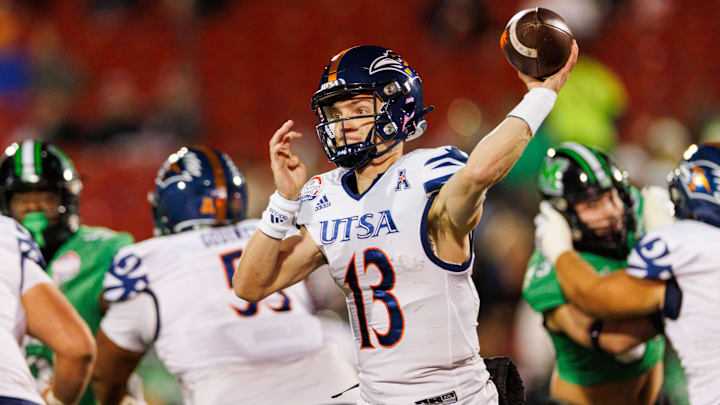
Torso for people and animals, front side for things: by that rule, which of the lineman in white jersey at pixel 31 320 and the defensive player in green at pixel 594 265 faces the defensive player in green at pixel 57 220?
the lineman in white jersey

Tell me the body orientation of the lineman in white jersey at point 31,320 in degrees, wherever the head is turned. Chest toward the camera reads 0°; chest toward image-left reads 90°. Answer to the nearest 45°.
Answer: approximately 180°

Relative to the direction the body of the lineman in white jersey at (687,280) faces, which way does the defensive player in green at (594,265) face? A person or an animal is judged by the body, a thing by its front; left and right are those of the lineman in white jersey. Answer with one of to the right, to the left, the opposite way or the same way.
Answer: the opposite way

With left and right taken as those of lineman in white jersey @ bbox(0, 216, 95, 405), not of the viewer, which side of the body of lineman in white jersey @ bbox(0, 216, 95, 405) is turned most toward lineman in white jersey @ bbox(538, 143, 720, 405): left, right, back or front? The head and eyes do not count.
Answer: right

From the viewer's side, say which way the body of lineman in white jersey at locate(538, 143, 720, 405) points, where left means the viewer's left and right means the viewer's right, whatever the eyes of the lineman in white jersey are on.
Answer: facing away from the viewer and to the left of the viewer

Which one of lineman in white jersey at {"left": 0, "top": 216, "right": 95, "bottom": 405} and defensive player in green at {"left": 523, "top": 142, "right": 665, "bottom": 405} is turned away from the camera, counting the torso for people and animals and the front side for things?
the lineman in white jersey

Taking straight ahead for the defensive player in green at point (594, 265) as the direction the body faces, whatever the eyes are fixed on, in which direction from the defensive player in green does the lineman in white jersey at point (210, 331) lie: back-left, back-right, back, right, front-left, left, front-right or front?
right

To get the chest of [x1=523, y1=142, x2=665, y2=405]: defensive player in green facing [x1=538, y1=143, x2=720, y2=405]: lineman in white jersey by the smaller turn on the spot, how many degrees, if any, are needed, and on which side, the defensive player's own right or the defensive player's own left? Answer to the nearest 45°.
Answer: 0° — they already face them

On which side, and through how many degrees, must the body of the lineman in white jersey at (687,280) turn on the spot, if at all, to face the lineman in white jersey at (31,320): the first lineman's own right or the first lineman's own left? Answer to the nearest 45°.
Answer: approximately 90° to the first lineman's own left

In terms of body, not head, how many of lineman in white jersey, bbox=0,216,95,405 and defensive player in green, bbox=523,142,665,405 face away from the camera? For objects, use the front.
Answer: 1

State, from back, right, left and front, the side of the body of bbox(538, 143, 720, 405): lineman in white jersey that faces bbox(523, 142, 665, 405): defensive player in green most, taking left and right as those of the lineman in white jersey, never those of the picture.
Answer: front

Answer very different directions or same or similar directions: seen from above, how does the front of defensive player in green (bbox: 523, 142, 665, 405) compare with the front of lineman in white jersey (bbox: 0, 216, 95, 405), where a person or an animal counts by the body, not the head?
very different directions

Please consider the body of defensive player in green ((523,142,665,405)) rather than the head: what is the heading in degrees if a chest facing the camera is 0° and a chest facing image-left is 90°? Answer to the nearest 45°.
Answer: approximately 315°

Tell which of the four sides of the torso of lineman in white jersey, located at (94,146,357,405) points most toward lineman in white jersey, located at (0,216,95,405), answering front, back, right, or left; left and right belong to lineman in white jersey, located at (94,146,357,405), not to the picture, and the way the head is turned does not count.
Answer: left

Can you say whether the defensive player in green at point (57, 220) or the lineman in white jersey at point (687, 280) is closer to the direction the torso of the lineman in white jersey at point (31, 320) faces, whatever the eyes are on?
the defensive player in green
